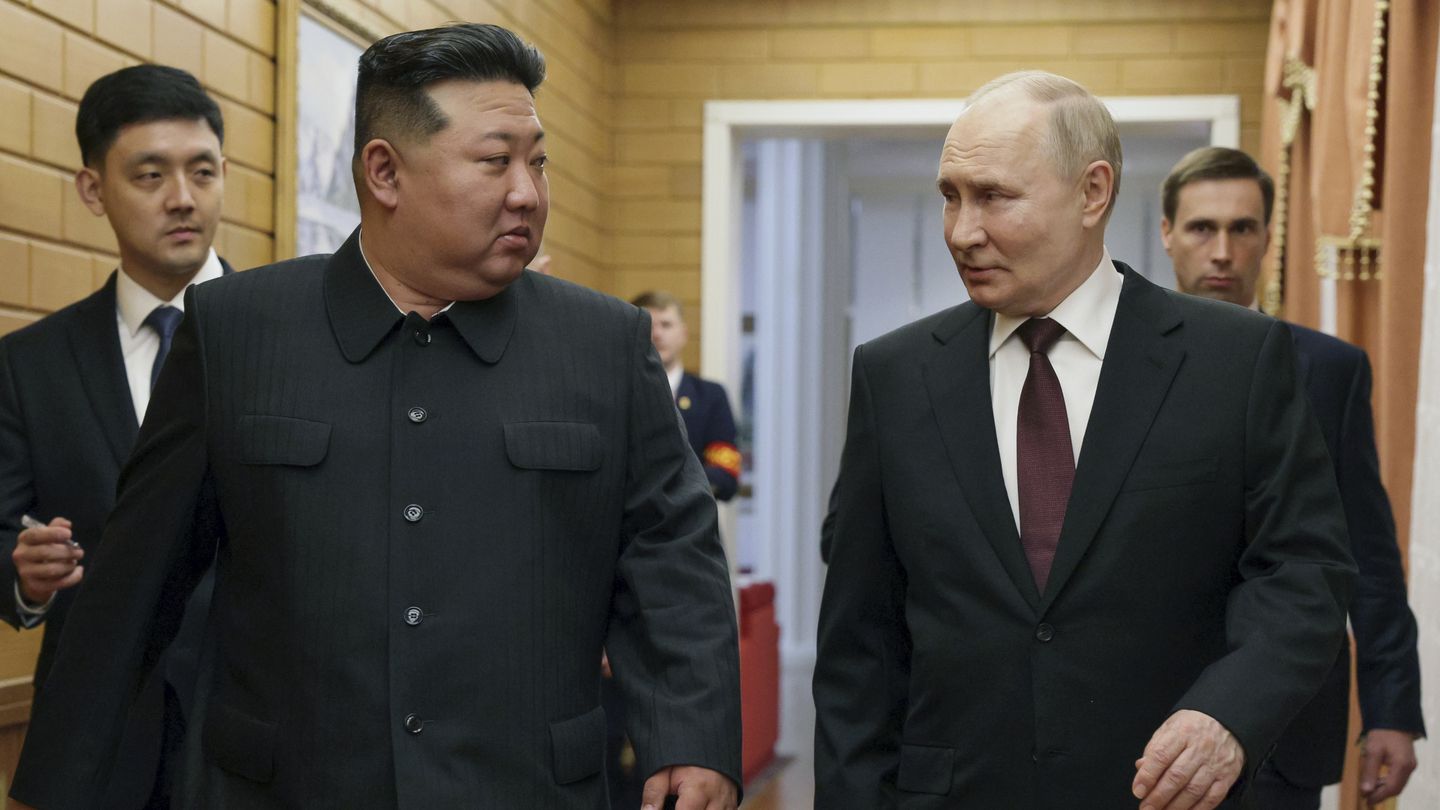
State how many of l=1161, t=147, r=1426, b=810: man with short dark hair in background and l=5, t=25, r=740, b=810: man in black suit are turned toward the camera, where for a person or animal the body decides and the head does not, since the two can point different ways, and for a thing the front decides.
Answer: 2

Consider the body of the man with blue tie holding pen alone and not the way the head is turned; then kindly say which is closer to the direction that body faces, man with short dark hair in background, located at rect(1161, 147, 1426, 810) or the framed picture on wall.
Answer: the man with short dark hair in background

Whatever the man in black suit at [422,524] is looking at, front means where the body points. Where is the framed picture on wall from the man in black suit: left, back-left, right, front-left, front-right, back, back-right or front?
back

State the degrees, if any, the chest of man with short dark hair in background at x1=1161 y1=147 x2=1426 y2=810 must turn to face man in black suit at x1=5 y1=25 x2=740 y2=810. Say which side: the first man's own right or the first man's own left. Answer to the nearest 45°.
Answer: approximately 45° to the first man's own right

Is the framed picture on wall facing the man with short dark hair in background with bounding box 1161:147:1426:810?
yes

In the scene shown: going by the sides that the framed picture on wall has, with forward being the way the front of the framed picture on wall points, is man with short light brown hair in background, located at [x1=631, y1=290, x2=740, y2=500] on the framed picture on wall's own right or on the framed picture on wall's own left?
on the framed picture on wall's own left

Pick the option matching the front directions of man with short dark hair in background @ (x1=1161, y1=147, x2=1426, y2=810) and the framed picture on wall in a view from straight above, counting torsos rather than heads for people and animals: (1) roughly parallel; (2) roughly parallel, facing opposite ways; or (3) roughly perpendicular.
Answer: roughly perpendicular

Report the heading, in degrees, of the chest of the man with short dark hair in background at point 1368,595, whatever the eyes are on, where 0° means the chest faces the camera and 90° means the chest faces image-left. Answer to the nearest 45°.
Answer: approximately 0°
